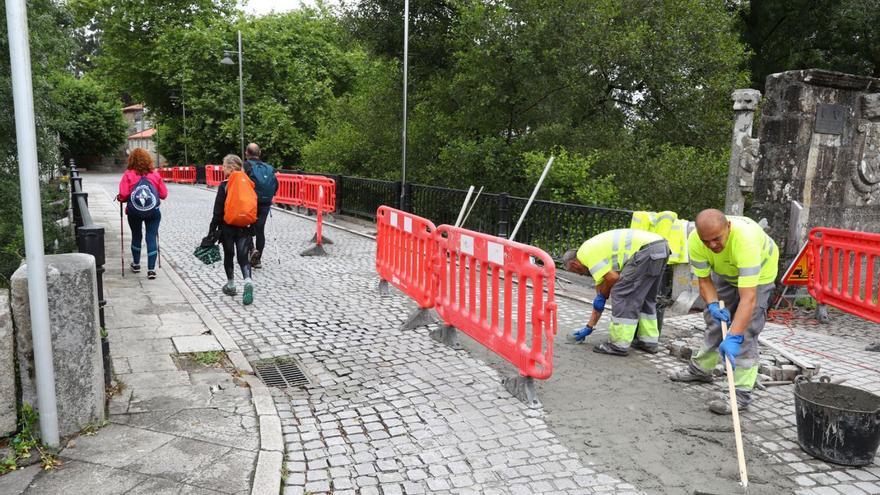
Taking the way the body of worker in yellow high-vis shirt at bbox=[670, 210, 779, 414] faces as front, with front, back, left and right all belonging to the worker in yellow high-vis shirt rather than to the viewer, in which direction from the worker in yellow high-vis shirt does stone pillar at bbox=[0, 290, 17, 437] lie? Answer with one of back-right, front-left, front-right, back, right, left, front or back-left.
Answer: front

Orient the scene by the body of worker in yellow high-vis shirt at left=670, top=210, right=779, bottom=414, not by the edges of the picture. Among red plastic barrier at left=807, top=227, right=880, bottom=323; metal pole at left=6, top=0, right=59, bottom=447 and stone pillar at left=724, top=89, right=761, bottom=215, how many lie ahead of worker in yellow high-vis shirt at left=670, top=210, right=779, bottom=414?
1

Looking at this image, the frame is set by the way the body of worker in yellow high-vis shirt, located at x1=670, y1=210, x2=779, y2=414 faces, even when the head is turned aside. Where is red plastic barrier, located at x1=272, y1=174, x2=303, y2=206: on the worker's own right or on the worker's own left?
on the worker's own right

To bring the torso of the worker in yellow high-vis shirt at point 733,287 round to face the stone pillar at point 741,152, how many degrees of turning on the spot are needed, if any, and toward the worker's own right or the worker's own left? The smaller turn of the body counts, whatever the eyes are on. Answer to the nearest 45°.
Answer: approximately 135° to the worker's own right

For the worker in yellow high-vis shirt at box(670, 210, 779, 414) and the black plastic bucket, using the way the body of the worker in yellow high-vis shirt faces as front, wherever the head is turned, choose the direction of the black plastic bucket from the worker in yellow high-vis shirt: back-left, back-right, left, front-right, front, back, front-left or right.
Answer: left

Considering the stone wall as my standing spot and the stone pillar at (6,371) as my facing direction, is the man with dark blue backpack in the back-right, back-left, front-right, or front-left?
front-right

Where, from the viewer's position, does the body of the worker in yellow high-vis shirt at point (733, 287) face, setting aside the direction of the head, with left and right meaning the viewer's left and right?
facing the viewer and to the left of the viewer

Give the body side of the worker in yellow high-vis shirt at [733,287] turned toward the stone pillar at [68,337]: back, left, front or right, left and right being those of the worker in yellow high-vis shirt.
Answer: front

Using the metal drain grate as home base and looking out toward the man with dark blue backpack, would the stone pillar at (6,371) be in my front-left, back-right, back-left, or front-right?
back-left

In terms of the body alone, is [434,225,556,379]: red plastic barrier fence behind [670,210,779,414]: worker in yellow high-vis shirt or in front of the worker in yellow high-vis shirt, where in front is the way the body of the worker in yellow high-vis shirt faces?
in front

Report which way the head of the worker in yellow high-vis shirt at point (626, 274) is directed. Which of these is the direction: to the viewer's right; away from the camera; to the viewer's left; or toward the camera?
to the viewer's left

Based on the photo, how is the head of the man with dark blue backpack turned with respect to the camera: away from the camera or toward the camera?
away from the camera

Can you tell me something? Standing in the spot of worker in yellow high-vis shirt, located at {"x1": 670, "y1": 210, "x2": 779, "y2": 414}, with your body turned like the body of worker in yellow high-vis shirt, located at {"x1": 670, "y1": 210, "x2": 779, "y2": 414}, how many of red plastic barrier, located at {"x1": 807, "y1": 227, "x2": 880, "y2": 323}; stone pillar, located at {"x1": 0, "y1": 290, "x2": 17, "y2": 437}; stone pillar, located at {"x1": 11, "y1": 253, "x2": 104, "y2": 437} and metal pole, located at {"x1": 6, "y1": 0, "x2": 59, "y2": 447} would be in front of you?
3

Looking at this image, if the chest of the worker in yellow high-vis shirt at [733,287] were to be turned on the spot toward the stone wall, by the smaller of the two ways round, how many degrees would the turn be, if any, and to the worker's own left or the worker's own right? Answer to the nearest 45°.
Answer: approximately 135° to the worker's own right

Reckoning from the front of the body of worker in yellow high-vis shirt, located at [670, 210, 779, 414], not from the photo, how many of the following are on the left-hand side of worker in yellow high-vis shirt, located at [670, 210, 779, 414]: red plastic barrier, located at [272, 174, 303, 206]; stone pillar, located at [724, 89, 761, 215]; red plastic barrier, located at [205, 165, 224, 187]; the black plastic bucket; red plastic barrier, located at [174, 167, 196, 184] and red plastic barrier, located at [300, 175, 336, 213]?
1

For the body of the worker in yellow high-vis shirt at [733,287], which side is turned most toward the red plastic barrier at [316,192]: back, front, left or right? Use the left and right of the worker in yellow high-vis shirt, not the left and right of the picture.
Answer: right

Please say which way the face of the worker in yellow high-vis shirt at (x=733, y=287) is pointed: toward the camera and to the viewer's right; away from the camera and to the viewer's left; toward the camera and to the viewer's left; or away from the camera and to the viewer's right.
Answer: toward the camera and to the viewer's left
